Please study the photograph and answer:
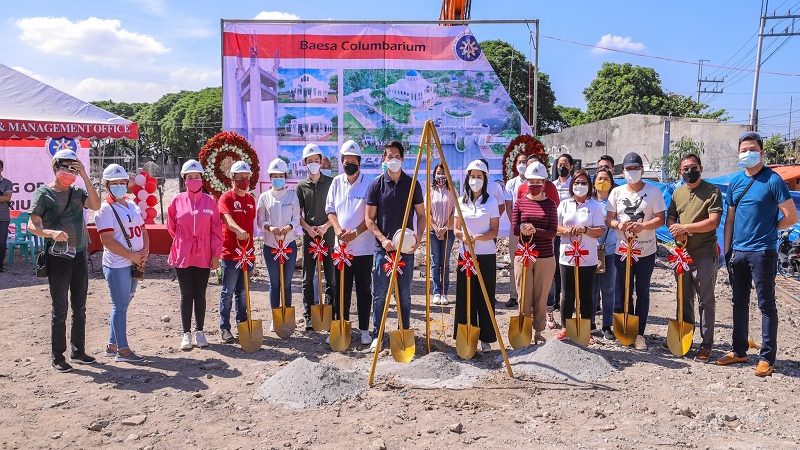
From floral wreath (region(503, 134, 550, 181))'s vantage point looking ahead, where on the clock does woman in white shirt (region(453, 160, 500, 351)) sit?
The woman in white shirt is roughly at 12 o'clock from the floral wreath.

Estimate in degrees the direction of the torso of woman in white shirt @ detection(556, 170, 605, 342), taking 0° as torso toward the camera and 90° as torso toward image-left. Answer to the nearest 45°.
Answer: approximately 0°

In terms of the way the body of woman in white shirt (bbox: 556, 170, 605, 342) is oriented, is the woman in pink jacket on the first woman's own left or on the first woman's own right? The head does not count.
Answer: on the first woman's own right

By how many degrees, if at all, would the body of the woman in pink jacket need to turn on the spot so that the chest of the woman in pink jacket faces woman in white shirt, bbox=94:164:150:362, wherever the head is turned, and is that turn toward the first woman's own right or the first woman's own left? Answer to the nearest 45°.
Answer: approximately 90° to the first woman's own right

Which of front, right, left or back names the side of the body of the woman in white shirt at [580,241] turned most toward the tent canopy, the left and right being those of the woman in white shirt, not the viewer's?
right

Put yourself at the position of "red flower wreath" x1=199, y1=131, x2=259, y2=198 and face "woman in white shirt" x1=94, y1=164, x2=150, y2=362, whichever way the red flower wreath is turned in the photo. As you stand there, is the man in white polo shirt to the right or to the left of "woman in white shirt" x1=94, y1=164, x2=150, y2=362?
left

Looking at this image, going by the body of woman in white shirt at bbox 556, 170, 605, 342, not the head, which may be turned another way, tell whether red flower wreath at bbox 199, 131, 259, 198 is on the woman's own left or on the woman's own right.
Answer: on the woman's own right
